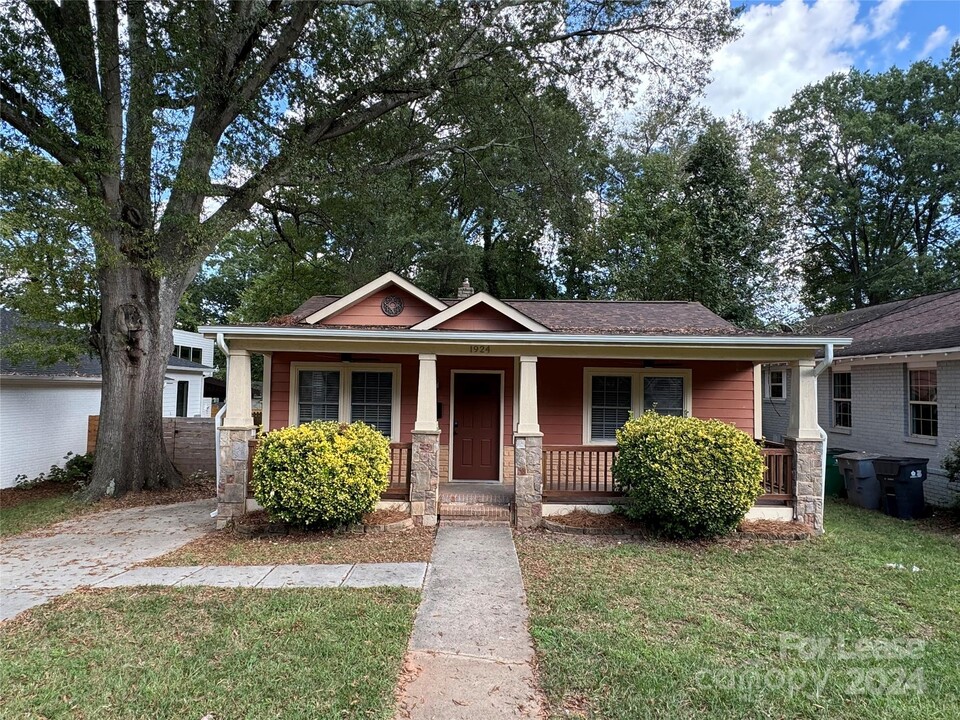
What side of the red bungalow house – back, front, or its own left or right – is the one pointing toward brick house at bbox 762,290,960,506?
left

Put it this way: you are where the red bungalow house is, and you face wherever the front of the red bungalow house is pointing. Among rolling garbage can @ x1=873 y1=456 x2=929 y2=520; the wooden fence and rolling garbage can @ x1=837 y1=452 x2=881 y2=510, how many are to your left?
2

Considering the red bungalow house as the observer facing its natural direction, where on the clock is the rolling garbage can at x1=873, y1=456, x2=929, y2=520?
The rolling garbage can is roughly at 9 o'clock from the red bungalow house.

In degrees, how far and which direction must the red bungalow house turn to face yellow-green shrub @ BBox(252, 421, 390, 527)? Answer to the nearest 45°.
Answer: approximately 45° to its right

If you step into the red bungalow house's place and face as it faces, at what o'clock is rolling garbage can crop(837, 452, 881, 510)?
The rolling garbage can is roughly at 9 o'clock from the red bungalow house.

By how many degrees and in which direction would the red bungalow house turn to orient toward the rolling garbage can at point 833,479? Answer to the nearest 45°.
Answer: approximately 90° to its left

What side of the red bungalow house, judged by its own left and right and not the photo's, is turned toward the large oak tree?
right

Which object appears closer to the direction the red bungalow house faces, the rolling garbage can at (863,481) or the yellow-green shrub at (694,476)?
the yellow-green shrub

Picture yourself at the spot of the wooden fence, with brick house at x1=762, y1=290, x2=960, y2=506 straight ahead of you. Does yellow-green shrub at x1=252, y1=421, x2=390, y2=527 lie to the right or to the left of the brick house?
right

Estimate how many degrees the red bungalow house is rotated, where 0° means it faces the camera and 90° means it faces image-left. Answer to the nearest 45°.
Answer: approximately 0°

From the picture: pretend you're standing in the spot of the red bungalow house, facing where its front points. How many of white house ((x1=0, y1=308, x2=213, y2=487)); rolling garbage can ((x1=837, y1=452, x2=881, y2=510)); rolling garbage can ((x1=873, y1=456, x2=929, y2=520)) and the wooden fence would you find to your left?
2
